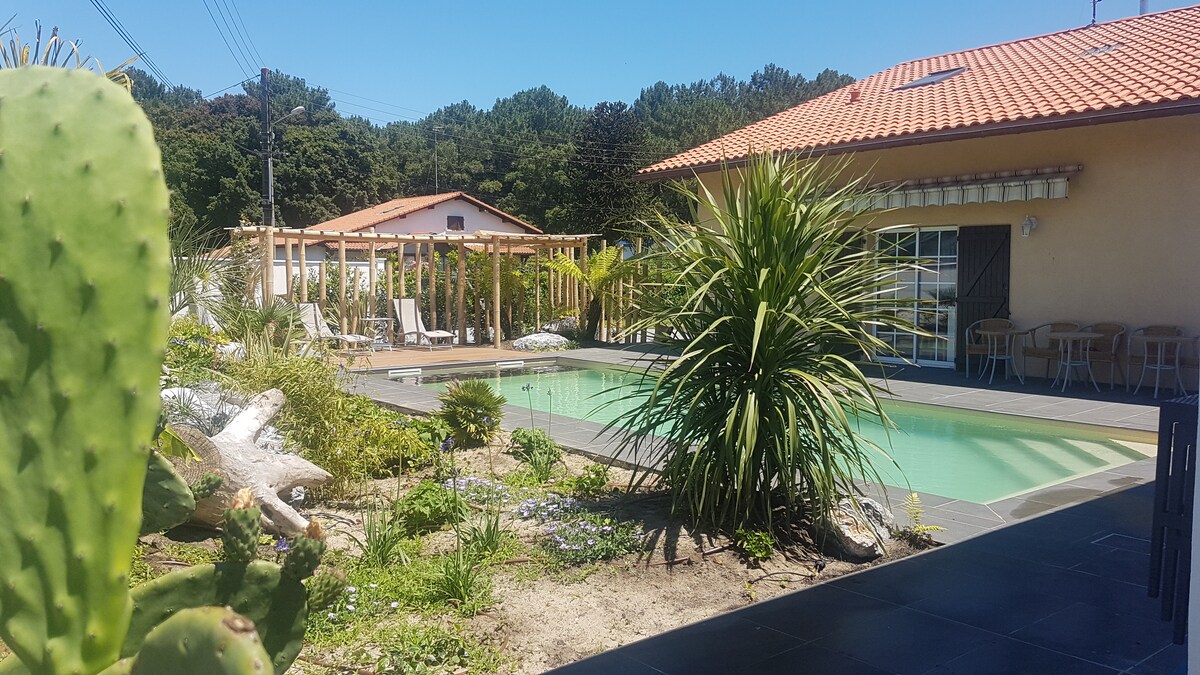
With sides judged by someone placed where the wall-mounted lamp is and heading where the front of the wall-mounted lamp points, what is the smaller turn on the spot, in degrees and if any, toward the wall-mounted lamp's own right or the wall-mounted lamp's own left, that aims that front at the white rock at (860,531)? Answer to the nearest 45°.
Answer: approximately 45° to the wall-mounted lamp's own left

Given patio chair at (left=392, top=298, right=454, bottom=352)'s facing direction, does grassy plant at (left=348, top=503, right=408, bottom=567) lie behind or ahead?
ahead

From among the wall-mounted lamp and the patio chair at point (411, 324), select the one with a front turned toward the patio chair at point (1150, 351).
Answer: the patio chair at point (411, 324)

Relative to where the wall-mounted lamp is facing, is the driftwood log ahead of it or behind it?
ahead

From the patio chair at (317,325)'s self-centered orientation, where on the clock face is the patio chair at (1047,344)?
the patio chair at (1047,344) is roughly at 1 o'clock from the patio chair at (317,325).

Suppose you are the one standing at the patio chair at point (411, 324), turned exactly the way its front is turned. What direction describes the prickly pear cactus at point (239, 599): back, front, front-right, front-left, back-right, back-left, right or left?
front-right

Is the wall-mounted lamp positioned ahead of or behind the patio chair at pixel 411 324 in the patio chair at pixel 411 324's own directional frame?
ahead

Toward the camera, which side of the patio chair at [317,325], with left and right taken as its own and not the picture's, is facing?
right

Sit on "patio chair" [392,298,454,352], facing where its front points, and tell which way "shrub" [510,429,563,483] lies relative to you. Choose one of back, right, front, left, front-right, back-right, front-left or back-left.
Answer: front-right

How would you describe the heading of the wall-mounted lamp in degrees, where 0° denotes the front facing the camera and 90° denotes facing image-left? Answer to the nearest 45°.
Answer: approximately 45°
